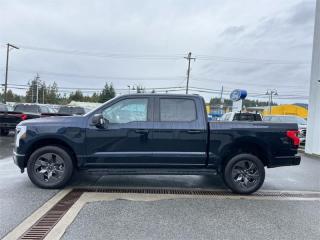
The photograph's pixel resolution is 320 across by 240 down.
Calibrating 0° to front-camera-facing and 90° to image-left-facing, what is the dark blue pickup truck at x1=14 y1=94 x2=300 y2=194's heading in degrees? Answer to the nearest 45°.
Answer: approximately 90°
